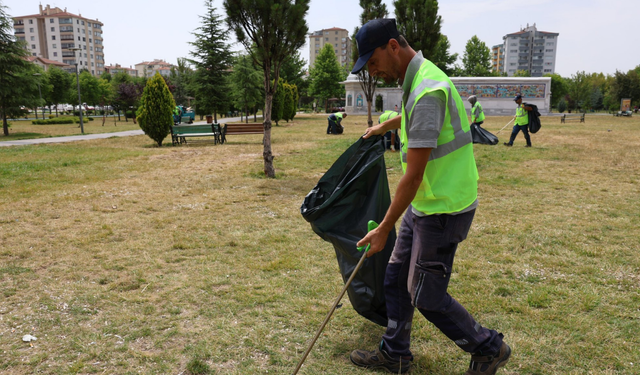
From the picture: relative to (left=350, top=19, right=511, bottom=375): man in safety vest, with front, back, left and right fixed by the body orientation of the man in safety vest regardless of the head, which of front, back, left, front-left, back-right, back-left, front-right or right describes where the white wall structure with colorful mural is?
right

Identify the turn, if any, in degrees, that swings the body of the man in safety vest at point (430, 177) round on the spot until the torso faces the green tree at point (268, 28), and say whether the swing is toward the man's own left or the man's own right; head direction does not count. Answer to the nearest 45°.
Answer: approximately 45° to the man's own right

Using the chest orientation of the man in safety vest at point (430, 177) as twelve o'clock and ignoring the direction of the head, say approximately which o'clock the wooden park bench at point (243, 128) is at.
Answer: The wooden park bench is roughly at 2 o'clock from the man in safety vest.

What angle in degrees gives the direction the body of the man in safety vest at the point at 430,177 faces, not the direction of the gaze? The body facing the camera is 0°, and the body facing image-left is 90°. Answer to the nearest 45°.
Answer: approximately 90°

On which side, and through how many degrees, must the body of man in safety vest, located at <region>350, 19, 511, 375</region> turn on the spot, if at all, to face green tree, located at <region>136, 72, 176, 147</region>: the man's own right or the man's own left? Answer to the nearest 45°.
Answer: approximately 45° to the man's own right

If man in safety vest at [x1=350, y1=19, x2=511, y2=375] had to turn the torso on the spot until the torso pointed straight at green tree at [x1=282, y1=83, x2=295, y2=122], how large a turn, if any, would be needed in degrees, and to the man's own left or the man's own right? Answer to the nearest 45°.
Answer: approximately 90° to the man's own right

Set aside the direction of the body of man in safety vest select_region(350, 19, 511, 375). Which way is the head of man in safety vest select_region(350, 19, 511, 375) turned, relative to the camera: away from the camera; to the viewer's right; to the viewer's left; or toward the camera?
to the viewer's left

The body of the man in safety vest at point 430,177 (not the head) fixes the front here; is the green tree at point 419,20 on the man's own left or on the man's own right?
on the man's own right

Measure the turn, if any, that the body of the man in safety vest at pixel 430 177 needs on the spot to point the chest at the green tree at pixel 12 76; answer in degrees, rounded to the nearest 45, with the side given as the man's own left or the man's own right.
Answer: approximately 45° to the man's own right

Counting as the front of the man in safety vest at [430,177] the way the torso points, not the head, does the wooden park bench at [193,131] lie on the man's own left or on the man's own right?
on the man's own right
